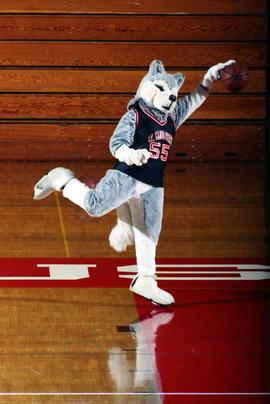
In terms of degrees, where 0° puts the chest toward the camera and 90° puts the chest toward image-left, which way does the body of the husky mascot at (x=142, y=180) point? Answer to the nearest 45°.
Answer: approximately 315°
